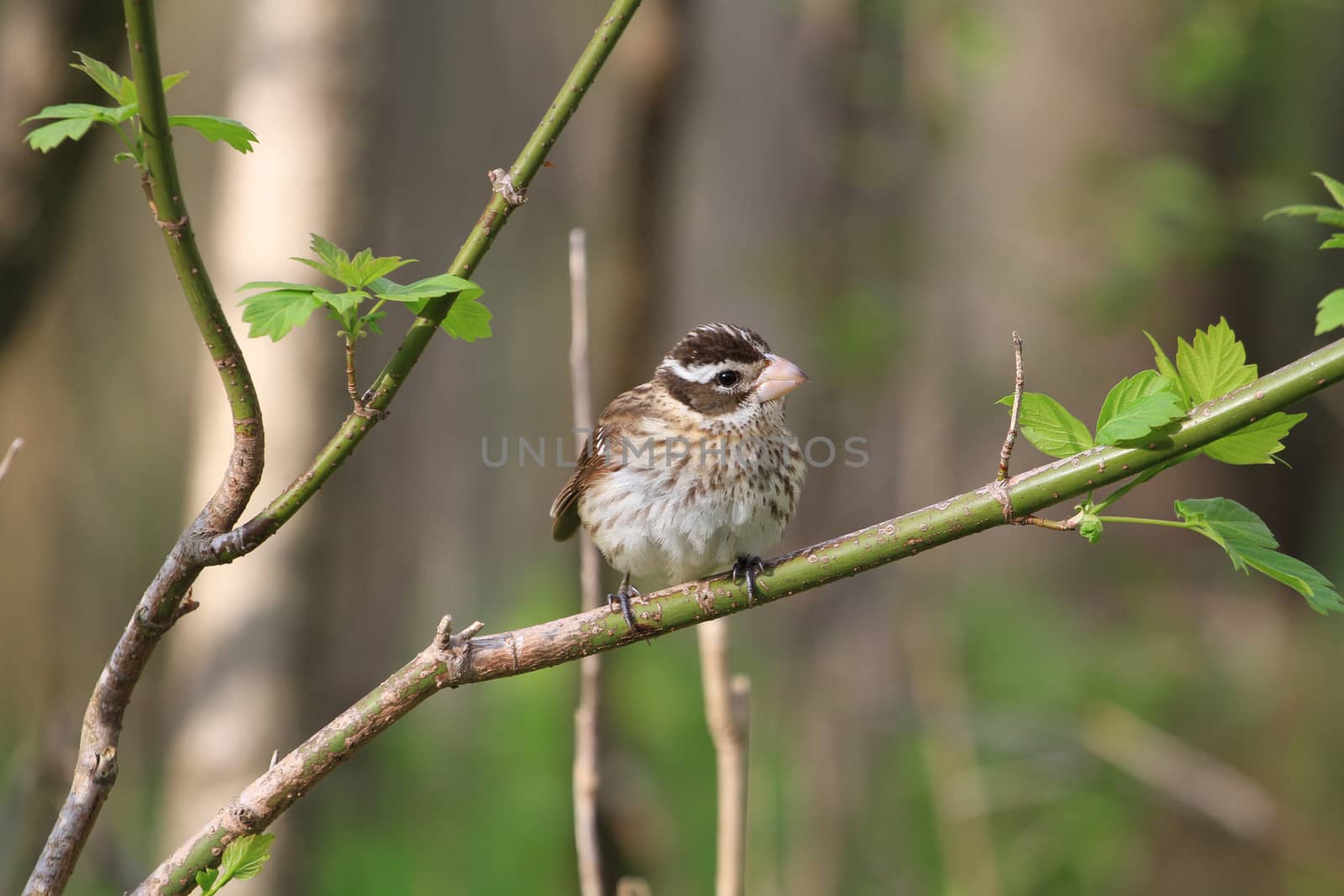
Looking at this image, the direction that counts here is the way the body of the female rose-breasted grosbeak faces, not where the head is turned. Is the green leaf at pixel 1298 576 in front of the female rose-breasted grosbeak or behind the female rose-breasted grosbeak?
in front

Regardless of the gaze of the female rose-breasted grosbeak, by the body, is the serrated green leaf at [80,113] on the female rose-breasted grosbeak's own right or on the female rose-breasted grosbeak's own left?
on the female rose-breasted grosbeak's own right

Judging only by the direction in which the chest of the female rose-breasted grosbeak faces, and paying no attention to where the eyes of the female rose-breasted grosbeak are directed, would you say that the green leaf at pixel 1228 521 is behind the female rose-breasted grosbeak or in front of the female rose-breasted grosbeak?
in front

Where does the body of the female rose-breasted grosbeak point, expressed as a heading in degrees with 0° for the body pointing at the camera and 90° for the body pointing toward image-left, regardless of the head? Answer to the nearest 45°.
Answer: approximately 315°

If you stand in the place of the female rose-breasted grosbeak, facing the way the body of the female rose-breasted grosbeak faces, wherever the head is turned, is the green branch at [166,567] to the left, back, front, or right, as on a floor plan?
right
